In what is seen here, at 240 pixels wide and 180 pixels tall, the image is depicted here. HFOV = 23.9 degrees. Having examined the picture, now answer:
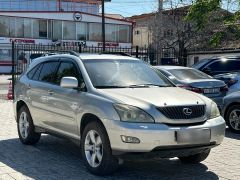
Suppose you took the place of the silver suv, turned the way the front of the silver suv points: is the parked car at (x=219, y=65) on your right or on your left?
on your left

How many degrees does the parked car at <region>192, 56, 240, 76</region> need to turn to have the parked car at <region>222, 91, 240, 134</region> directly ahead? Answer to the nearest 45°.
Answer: approximately 45° to its left

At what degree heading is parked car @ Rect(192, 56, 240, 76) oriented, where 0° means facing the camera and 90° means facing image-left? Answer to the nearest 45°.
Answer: approximately 45°

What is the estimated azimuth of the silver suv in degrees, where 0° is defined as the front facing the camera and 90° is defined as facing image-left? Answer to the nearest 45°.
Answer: approximately 315°

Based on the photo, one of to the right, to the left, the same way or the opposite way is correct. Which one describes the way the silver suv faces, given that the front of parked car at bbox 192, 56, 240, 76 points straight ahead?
to the left

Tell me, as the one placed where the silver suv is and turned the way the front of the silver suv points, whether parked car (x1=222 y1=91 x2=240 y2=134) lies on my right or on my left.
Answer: on my left

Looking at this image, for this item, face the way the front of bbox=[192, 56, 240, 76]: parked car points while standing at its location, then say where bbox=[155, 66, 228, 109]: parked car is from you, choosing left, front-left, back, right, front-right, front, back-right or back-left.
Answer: front-left
